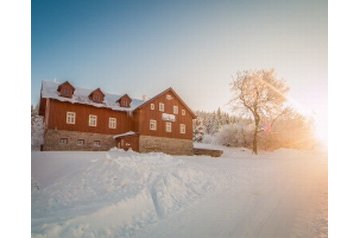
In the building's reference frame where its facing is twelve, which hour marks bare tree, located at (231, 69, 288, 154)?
The bare tree is roughly at 11 o'clock from the building.

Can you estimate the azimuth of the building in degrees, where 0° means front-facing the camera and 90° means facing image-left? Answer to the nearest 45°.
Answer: approximately 315°
